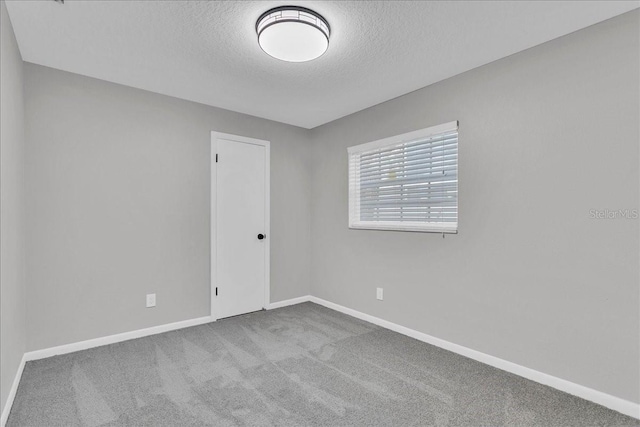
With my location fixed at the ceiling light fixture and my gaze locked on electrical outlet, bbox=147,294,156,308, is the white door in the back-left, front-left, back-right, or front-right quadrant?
front-right

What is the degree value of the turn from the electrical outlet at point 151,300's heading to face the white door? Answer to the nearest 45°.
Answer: approximately 90° to its left

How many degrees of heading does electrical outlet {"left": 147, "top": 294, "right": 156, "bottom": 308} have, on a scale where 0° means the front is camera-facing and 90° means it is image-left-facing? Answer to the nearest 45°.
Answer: approximately 0°

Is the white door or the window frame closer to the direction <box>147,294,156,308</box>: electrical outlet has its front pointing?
the window frame

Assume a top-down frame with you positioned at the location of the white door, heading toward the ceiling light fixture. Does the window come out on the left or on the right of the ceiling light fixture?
left

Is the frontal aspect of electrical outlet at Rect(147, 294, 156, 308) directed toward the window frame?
no

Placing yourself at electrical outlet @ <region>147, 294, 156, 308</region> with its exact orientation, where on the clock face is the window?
The window is roughly at 10 o'clock from the electrical outlet.
